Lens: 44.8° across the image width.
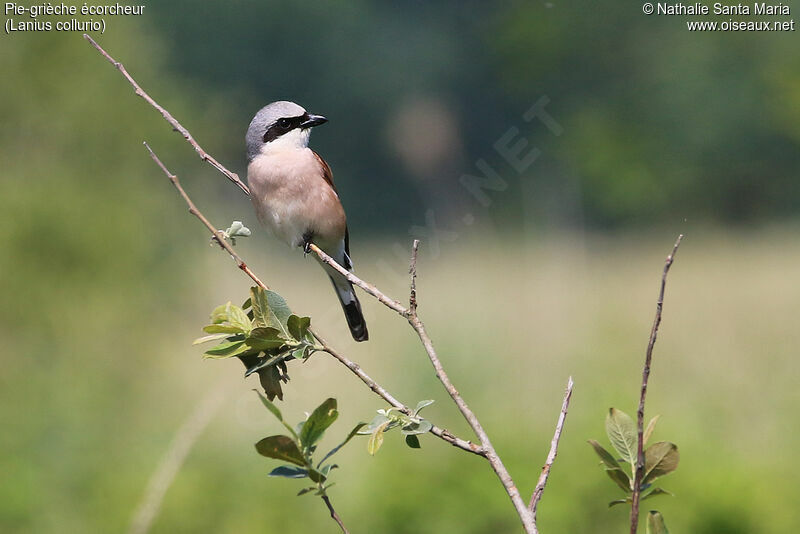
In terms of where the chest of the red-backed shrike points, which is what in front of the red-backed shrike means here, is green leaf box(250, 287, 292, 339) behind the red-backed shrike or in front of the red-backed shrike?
in front

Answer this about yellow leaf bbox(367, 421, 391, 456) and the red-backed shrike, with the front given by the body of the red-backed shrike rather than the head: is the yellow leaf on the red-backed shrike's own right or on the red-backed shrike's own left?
on the red-backed shrike's own left

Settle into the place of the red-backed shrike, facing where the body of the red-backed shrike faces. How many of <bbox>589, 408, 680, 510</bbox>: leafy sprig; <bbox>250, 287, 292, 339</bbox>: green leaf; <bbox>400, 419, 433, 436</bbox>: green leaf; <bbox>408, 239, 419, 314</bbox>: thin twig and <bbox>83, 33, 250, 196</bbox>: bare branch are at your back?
0

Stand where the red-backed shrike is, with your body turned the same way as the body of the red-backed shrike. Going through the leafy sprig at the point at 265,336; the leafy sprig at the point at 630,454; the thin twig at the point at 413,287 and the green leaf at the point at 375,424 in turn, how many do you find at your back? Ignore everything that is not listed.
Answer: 0

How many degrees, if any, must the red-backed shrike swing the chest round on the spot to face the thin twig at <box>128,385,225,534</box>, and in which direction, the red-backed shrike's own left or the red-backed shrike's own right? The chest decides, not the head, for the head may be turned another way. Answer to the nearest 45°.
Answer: approximately 90° to the red-backed shrike's own right

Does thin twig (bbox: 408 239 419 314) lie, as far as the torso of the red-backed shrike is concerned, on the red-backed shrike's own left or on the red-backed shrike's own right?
on the red-backed shrike's own left

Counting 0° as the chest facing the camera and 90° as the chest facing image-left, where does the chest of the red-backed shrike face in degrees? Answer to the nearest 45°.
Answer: approximately 45°
